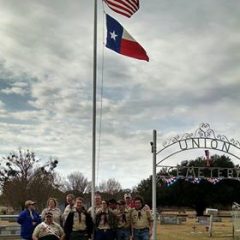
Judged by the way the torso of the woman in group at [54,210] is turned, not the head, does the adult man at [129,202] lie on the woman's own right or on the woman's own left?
on the woman's own left

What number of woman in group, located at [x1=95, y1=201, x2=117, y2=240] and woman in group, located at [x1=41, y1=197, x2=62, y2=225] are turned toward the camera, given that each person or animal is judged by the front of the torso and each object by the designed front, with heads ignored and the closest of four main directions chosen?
2

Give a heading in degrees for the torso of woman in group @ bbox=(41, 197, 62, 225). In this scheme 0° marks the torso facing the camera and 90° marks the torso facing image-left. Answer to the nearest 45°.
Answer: approximately 0°

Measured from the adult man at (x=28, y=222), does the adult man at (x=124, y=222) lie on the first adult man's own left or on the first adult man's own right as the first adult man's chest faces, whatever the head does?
on the first adult man's own left

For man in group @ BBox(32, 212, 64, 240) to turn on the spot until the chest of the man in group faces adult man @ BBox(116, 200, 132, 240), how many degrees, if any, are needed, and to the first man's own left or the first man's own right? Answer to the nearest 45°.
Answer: approximately 135° to the first man's own left
